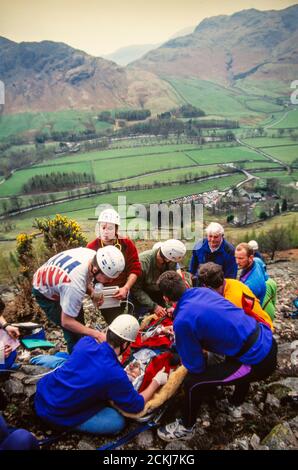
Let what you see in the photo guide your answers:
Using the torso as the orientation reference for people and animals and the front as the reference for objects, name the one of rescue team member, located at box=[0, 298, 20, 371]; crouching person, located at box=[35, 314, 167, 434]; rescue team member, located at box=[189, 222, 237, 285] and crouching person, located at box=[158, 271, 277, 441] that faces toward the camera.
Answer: rescue team member, located at box=[189, 222, 237, 285]

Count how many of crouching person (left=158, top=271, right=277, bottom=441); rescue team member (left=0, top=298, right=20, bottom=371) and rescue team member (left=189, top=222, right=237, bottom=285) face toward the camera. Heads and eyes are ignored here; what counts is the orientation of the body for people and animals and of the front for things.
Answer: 1

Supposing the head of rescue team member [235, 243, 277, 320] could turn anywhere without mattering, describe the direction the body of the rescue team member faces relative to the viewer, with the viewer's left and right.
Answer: facing the viewer and to the left of the viewer

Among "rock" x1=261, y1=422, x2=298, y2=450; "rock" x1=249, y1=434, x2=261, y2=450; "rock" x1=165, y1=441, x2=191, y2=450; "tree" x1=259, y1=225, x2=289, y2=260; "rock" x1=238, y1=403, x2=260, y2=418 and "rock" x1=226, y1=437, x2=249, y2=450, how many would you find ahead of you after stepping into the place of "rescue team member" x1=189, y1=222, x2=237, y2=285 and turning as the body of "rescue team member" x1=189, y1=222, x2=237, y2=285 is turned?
5

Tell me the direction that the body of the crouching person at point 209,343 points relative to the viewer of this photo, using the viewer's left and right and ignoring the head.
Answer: facing to the left of the viewer

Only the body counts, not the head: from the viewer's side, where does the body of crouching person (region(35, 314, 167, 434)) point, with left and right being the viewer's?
facing away from the viewer and to the right of the viewer

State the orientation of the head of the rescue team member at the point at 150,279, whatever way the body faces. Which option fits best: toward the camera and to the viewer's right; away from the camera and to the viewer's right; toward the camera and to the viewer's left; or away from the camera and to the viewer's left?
toward the camera and to the viewer's right

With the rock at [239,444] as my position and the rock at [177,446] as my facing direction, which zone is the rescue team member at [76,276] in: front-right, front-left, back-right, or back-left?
front-right

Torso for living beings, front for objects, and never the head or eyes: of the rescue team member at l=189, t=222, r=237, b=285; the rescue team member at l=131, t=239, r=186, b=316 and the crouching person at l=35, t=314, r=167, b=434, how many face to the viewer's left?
0

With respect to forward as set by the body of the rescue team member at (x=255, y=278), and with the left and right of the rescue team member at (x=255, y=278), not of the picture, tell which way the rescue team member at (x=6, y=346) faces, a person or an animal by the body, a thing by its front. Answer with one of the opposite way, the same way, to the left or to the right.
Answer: the opposite way

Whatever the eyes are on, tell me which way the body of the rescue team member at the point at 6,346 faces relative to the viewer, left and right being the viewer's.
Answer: facing to the right of the viewer

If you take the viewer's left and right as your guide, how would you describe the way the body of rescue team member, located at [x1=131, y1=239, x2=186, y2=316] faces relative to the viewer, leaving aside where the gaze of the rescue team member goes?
facing the viewer and to the right of the viewer

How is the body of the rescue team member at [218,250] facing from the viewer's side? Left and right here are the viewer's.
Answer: facing the viewer

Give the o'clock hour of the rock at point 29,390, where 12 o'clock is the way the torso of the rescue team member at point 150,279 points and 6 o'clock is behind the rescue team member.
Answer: The rock is roughly at 3 o'clock from the rescue team member.

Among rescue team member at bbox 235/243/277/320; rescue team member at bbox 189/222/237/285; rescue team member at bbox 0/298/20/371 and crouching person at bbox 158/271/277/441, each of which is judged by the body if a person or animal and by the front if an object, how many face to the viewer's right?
1

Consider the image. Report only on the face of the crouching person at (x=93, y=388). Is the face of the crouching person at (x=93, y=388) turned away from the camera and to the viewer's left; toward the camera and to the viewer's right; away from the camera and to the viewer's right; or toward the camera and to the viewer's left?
away from the camera and to the viewer's right

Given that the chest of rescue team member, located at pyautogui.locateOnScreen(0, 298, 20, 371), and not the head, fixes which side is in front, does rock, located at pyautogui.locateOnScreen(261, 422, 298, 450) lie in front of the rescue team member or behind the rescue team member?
in front

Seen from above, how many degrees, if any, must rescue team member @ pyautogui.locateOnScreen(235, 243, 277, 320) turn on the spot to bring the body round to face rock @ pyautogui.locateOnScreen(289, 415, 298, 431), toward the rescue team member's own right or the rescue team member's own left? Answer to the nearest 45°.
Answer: approximately 45° to the rescue team member's own left

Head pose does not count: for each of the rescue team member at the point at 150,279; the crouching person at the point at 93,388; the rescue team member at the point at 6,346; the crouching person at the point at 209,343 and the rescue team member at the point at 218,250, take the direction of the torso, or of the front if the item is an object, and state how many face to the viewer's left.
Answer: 1
